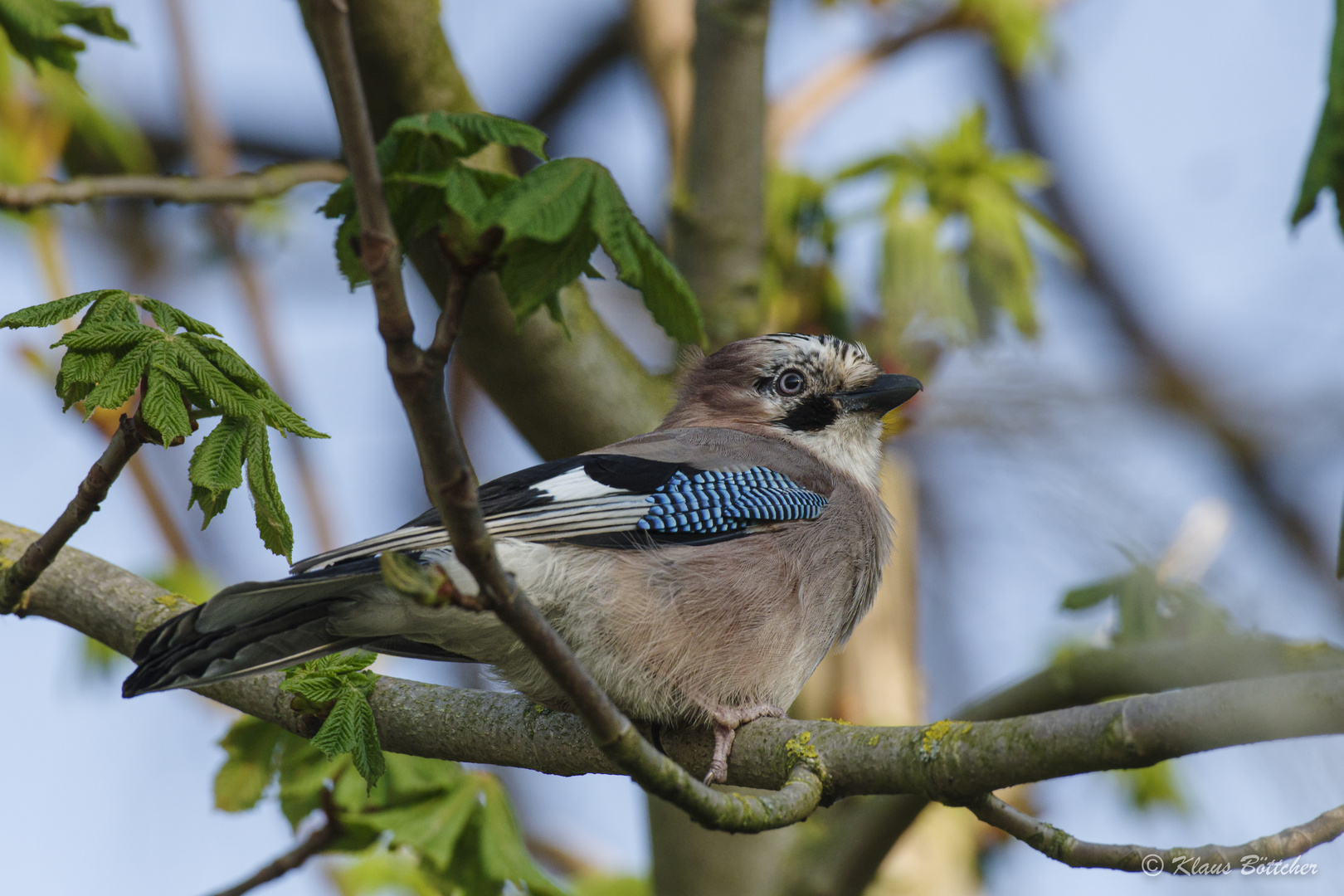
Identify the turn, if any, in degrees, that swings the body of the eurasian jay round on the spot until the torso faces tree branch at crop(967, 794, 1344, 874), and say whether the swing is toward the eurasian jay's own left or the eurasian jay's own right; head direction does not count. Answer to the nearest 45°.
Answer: approximately 45° to the eurasian jay's own right

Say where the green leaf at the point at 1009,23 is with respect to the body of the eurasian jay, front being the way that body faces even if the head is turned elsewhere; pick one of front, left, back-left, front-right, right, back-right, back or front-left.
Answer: front-left

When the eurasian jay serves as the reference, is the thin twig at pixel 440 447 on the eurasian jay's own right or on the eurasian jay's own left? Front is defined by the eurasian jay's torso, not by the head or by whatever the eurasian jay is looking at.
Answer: on the eurasian jay's own right

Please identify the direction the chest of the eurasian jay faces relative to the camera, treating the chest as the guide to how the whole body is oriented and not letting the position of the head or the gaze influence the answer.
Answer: to the viewer's right

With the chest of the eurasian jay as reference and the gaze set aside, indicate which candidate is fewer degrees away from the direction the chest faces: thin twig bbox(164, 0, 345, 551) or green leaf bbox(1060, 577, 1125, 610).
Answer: the green leaf

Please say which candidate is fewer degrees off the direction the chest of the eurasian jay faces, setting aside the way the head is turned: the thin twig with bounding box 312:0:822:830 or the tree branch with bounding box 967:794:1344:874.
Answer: the tree branch

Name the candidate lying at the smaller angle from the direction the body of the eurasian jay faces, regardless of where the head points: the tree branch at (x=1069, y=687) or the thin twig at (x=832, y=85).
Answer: the tree branch

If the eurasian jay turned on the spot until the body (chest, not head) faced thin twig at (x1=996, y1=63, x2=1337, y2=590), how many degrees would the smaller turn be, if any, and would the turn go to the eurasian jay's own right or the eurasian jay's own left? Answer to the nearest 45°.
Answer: approximately 45° to the eurasian jay's own left

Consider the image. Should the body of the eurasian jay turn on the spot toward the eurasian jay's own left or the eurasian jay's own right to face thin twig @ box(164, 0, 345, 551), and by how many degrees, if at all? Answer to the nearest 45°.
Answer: approximately 90° to the eurasian jay's own left

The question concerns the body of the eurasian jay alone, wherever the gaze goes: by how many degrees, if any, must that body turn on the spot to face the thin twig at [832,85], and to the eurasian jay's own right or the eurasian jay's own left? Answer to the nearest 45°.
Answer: approximately 45° to the eurasian jay's own left

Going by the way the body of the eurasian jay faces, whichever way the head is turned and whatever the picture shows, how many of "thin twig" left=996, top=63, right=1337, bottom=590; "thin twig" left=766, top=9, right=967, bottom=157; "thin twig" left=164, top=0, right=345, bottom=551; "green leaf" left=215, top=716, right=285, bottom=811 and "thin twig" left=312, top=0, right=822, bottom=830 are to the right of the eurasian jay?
1
